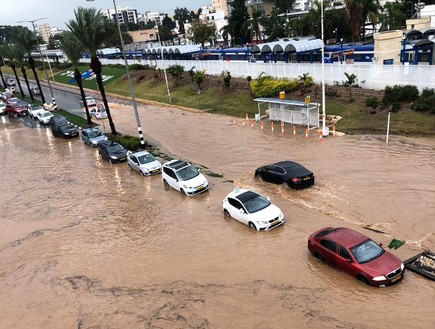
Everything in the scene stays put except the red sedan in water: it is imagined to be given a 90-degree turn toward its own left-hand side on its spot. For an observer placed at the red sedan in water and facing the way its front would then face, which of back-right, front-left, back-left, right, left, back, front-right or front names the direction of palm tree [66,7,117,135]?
left

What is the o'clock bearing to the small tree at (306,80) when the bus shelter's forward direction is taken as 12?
The small tree is roughly at 5 o'clock from the bus shelter.

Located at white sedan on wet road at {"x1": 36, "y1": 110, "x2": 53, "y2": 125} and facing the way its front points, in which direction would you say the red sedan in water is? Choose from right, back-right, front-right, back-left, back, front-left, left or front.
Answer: front-right

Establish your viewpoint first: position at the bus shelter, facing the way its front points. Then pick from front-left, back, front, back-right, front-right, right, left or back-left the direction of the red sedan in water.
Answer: front-left

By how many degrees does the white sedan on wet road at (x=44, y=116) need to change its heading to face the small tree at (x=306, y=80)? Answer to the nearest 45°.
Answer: approximately 90° to its left

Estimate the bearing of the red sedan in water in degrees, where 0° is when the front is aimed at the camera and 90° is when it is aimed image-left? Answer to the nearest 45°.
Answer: approximately 315°

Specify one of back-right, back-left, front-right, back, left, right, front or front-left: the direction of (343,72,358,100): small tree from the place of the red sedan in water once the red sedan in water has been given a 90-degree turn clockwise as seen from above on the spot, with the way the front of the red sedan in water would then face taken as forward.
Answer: back-right

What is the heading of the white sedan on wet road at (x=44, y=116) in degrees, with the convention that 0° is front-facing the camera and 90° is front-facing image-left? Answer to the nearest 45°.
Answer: approximately 315°

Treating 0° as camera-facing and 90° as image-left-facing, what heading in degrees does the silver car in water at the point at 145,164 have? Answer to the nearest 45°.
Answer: approximately 315°

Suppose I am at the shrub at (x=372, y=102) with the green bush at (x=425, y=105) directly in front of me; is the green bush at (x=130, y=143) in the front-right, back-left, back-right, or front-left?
back-right

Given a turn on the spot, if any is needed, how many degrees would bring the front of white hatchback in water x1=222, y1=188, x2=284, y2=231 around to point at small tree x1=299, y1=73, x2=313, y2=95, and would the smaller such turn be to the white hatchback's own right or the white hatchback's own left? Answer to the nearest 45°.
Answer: approximately 135° to the white hatchback's own left

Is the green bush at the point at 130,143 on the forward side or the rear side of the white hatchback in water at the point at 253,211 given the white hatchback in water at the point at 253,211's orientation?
on the rear side

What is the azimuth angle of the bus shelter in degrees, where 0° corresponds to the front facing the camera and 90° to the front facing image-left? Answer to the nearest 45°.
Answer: approximately 45°

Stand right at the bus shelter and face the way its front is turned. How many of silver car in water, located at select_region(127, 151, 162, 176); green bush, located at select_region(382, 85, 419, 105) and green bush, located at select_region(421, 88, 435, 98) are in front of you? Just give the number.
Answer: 1

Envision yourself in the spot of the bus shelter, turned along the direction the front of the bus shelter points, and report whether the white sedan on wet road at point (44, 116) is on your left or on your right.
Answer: on your right

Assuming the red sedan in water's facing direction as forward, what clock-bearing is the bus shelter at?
The bus shelter is roughly at 7 o'clock from the red sedan in water.
